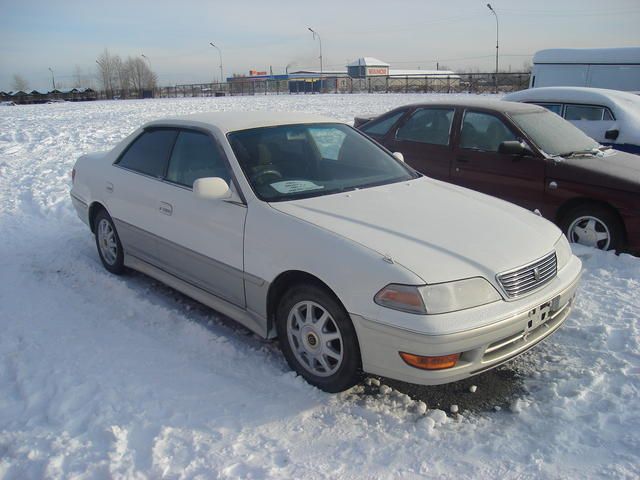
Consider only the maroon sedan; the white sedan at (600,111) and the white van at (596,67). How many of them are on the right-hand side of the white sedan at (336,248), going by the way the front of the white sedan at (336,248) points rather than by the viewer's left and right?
0

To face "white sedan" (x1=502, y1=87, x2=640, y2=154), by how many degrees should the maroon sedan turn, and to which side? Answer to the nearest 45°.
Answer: approximately 90° to its left

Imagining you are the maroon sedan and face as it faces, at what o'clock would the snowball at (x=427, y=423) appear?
The snowball is roughly at 2 o'clock from the maroon sedan.

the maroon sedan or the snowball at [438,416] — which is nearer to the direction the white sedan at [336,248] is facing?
the snowball

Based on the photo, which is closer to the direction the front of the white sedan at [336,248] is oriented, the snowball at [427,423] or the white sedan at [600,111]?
the snowball

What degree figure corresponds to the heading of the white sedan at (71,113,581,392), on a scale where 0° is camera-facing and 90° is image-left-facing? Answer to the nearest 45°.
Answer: approximately 315°

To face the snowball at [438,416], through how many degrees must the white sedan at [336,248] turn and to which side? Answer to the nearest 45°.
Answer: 0° — it already faces it

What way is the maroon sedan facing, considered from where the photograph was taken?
facing the viewer and to the right of the viewer

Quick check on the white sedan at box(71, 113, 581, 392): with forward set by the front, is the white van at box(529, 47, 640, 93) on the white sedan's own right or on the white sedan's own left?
on the white sedan's own left

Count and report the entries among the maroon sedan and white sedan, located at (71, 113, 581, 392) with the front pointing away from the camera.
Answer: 0

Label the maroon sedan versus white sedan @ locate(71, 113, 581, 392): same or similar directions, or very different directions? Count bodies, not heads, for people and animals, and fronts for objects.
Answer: same or similar directions

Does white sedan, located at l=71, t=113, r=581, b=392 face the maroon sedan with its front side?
no

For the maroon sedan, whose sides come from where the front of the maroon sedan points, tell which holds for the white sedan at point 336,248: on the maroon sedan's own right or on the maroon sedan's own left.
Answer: on the maroon sedan's own right
